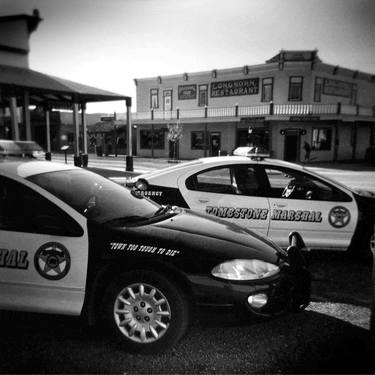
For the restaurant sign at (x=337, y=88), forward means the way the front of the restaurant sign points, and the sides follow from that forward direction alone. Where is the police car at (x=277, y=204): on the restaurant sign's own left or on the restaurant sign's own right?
on the restaurant sign's own right

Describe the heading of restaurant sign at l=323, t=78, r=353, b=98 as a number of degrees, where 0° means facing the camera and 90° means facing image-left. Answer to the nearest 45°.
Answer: approximately 315°

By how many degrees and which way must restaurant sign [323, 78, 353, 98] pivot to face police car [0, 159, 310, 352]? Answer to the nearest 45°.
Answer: approximately 45° to its right

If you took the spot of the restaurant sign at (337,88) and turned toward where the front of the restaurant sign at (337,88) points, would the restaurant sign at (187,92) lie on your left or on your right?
on your right

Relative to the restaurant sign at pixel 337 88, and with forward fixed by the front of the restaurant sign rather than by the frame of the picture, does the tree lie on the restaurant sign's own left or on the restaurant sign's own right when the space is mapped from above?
on the restaurant sign's own right

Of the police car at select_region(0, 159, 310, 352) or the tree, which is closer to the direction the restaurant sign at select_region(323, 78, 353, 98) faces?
the police car
